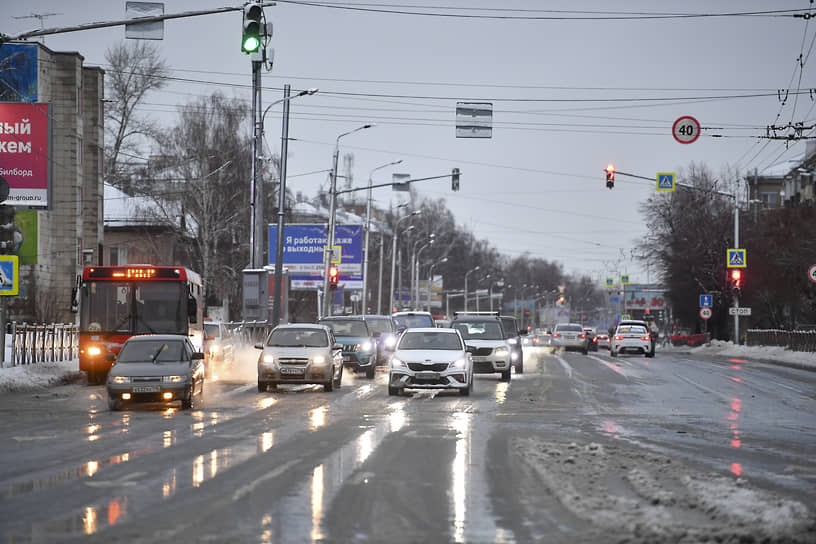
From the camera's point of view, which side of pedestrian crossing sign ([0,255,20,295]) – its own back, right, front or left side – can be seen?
front

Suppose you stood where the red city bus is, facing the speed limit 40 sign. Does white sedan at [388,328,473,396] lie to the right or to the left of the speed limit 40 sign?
right

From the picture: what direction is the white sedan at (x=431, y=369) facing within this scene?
toward the camera

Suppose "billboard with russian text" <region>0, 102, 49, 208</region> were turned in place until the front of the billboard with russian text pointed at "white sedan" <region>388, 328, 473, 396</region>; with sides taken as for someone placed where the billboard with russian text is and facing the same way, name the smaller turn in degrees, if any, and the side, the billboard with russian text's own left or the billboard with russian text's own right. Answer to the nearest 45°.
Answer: approximately 45° to the billboard with russian text's own left

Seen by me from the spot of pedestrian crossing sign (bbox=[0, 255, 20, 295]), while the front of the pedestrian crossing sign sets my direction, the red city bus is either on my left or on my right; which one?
on my left

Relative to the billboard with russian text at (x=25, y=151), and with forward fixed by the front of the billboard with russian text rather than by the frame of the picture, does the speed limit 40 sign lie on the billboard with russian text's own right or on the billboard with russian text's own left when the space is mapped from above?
on the billboard with russian text's own left

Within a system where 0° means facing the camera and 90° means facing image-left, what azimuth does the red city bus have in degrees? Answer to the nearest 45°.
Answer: approximately 0°

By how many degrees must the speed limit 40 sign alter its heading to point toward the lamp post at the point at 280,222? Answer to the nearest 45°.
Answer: approximately 135° to its right

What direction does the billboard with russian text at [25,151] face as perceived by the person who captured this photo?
facing the viewer

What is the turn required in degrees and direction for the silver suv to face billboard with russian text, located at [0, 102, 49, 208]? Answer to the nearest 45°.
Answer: approximately 90° to its right
